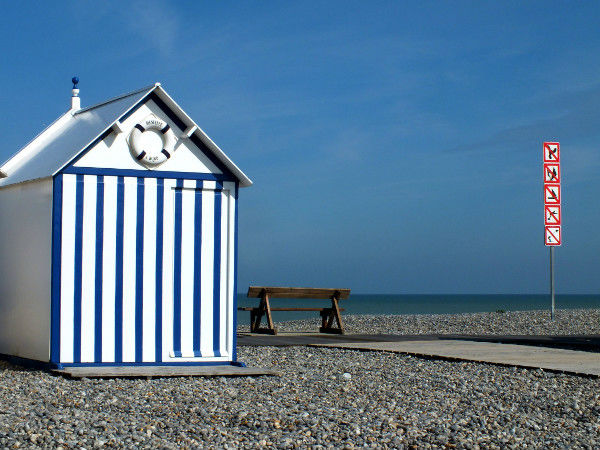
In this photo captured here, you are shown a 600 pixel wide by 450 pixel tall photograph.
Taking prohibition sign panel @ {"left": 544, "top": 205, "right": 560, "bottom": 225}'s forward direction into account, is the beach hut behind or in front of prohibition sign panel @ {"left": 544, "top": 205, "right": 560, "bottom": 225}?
in front

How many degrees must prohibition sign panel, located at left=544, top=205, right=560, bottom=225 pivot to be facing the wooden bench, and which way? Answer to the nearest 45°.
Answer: approximately 45° to its right

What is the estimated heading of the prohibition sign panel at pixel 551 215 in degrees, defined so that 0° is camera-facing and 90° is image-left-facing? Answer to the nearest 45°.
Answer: approximately 0°
